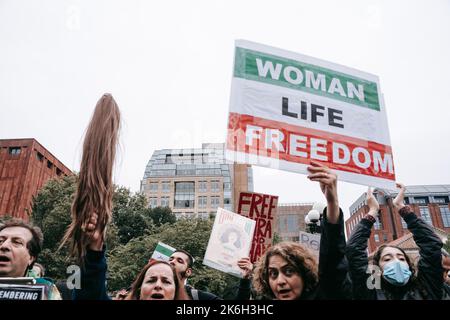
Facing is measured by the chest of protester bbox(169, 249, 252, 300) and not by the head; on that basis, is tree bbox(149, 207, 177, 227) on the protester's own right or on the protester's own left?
on the protester's own right

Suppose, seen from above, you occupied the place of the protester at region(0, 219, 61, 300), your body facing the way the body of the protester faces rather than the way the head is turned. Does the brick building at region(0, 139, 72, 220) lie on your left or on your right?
on your right

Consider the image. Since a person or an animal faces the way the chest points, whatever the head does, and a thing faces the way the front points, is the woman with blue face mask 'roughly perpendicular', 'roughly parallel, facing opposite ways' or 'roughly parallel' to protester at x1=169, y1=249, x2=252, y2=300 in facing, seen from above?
roughly parallel

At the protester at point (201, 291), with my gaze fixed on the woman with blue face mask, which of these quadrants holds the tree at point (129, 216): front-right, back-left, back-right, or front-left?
back-left

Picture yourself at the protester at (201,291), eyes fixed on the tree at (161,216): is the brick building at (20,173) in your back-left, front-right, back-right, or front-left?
front-left

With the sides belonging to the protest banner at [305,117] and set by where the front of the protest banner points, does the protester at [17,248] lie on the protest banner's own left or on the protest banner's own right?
on the protest banner's own right

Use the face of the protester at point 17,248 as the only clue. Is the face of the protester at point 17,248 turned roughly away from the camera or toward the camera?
toward the camera

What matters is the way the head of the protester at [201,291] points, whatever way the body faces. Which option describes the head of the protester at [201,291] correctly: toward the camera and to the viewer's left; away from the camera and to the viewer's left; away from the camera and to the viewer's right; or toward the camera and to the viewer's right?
toward the camera and to the viewer's left

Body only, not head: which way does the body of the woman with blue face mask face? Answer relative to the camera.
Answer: toward the camera

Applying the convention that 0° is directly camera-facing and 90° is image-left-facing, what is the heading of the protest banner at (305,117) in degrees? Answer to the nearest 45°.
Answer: approximately 0°

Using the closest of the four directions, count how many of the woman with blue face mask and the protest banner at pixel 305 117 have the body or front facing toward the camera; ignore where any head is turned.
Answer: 2

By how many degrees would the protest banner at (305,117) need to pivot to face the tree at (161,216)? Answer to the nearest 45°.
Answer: approximately 135° to its right

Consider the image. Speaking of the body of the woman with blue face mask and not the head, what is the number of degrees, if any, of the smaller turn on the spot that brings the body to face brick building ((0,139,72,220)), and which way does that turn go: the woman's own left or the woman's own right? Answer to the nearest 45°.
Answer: approximately 135° to the woman's own right

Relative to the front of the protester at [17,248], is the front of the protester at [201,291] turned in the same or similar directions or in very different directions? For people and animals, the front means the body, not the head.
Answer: same or similar directions

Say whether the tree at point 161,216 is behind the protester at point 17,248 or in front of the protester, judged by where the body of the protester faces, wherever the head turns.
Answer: behind
